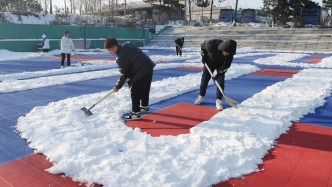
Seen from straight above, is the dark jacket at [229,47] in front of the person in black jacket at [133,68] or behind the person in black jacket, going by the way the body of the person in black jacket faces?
behind

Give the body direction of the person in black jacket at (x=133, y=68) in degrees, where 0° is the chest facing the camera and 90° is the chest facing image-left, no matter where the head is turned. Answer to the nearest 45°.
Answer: approximately 90°

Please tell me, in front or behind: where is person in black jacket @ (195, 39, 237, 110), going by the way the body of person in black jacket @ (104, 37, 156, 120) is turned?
behind
